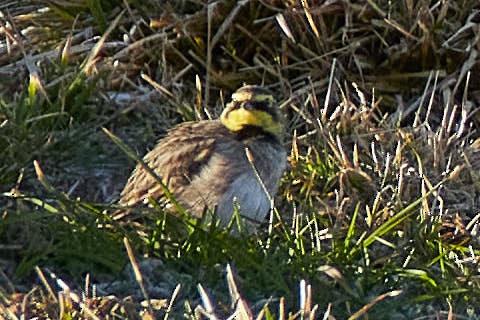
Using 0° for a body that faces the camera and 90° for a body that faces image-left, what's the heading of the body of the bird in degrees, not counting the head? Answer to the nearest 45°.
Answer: approximately 315°
